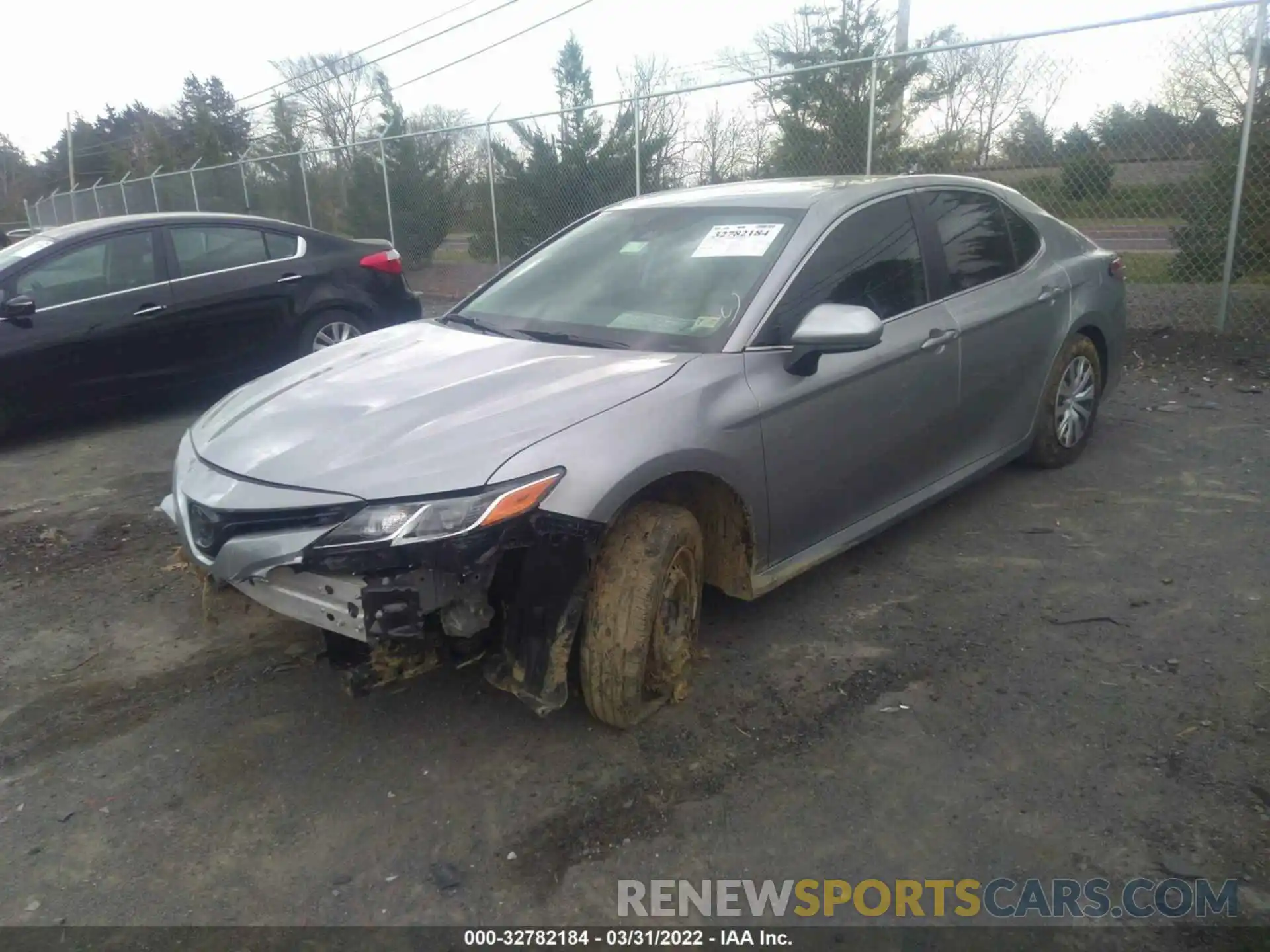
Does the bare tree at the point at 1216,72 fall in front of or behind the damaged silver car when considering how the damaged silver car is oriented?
behind

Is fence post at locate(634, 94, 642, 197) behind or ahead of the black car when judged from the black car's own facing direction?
behind

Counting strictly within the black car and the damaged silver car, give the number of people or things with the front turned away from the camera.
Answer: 0

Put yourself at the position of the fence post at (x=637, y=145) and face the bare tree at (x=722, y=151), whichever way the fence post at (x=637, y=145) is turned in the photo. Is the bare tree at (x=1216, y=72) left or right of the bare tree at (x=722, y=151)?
right

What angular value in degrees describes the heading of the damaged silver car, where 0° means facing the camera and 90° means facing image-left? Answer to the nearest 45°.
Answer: approximately 45°

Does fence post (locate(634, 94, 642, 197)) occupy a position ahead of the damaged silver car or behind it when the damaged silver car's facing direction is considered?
behind

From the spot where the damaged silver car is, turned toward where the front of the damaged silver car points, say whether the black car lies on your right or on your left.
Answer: on your right

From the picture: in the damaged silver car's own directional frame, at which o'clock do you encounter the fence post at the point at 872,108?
The fence post is roughly at 5 o'clock from the damaged silver car.

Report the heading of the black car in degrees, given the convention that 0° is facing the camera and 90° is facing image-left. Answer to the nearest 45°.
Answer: approximately 45°

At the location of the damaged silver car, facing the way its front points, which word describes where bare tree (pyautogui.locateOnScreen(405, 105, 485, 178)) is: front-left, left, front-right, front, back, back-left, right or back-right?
back-right

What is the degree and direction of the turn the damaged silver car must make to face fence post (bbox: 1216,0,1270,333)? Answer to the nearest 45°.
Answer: approximately 180°

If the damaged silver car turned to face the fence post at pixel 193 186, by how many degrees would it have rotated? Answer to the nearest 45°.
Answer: approximately 90° to its right
